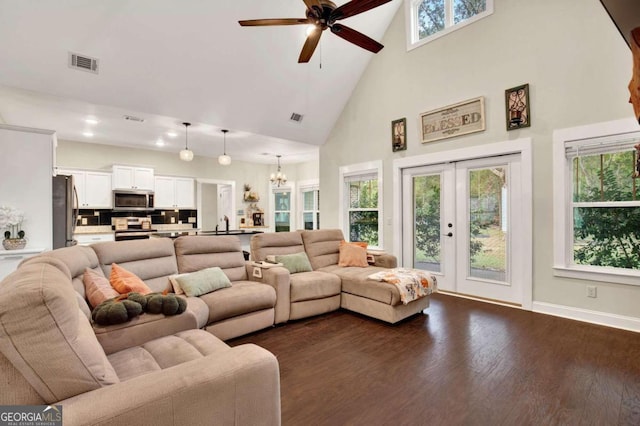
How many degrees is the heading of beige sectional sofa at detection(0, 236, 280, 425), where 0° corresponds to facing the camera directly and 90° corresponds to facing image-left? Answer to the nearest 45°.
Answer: approximately 315°

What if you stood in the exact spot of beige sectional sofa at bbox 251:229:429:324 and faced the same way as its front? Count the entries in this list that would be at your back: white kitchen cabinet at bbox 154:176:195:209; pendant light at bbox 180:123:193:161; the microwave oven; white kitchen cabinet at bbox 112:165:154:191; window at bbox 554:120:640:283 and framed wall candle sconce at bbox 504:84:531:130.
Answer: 4

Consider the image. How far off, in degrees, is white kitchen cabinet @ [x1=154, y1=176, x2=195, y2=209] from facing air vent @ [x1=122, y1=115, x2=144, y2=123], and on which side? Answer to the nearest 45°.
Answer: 0° — it already faces it

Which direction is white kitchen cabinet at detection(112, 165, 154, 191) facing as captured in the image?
toward the camera

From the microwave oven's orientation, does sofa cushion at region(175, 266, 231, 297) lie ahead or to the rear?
ahead

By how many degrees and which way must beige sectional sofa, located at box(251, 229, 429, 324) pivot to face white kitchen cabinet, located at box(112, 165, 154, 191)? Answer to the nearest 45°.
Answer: approximately 180°

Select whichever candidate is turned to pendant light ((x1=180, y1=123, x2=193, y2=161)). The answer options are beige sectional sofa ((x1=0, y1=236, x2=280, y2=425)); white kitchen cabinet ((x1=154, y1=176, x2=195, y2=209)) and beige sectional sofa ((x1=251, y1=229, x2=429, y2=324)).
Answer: the white kitchen cabinet

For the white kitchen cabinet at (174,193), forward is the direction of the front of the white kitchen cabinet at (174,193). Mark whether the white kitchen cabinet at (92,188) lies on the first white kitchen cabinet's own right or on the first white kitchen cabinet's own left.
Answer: on the first white kitchen cabinet's own right

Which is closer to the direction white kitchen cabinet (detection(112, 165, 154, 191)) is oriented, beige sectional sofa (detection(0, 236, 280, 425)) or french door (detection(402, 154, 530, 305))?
the beige sectional sofa

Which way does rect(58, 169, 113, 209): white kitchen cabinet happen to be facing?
toward the camera

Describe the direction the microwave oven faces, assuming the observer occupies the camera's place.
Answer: facing the viewer

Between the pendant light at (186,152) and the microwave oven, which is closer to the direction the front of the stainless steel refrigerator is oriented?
the pendant light

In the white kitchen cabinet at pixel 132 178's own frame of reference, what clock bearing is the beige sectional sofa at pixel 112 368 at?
The beige sectional sofa is roughly at 12 o'clock from the white kitchen cabinet.
